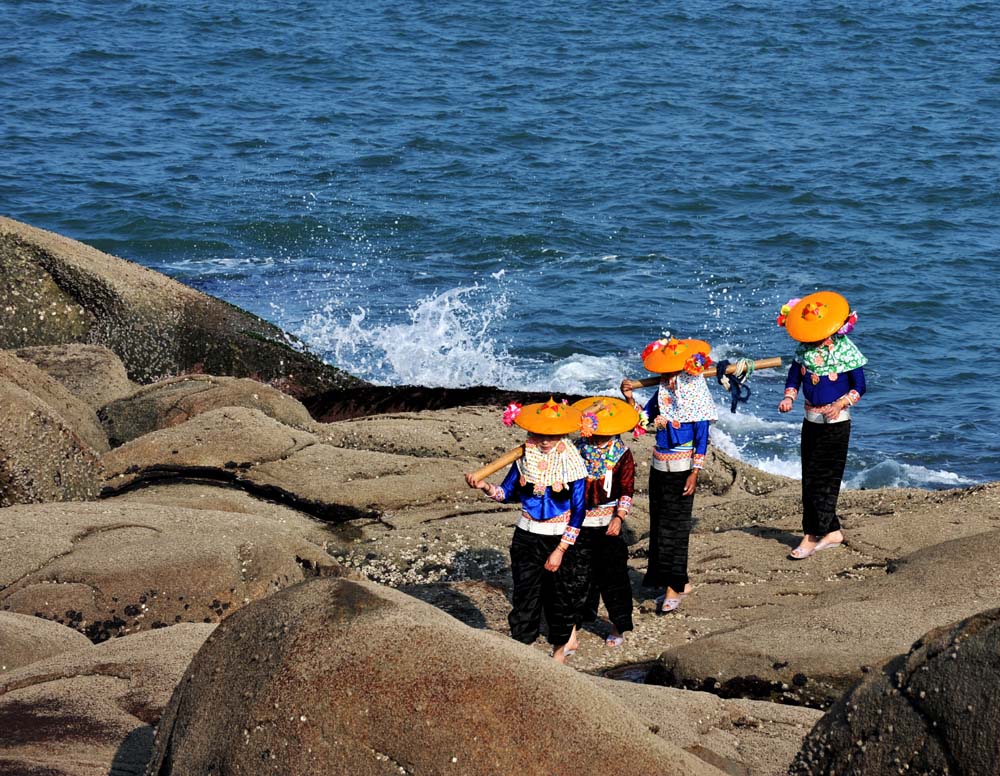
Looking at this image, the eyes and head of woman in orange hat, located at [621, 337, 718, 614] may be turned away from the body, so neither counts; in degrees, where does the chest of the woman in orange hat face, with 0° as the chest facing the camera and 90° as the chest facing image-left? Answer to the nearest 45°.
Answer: approximately 45°

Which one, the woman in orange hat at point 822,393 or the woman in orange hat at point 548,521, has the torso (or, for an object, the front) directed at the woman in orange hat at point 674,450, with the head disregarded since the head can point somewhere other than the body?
the woman in orange hat at point 822,393

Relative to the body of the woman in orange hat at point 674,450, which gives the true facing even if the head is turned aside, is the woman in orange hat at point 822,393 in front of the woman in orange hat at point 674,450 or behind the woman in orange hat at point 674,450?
behind

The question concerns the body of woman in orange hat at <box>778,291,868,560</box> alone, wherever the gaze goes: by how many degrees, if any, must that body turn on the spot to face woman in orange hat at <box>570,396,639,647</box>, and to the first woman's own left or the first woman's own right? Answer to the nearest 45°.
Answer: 0° — they already face them

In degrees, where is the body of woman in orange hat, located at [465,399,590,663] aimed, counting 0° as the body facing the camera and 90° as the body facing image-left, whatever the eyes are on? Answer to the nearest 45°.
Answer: approximately 0°

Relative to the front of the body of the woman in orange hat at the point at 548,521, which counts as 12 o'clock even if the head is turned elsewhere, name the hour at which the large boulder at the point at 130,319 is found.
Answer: The large boulder is roughly at 5 o'clock from the woman in orange hat.

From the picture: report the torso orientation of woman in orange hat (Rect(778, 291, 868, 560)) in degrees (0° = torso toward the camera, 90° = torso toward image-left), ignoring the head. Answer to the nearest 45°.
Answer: approximately 45°
